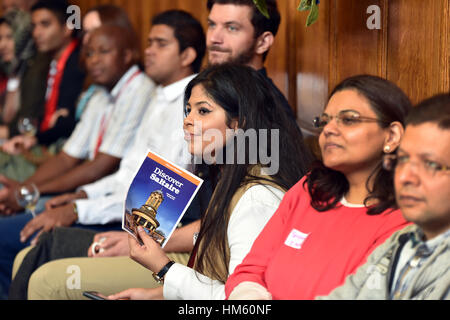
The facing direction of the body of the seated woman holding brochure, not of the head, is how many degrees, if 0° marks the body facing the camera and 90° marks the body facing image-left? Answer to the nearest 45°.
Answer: approximately 90°

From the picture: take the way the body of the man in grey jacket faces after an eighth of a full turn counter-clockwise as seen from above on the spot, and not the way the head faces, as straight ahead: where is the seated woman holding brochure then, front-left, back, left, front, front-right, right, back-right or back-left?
back-right

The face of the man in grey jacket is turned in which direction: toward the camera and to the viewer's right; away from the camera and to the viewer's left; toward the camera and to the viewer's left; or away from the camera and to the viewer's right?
toward the camera and to the viewer's left

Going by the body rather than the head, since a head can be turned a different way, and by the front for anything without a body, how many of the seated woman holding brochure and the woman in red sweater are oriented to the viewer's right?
0

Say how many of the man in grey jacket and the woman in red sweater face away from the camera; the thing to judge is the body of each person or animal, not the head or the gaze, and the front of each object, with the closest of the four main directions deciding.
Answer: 0

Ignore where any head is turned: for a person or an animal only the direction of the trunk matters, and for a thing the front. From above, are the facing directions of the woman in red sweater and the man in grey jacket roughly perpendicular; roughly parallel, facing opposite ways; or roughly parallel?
roughly parallel

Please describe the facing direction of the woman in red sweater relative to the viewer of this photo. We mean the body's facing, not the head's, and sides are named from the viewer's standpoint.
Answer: facing the viewer and to the left of the viewer

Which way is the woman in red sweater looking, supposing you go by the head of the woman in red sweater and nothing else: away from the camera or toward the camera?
toward the camera
